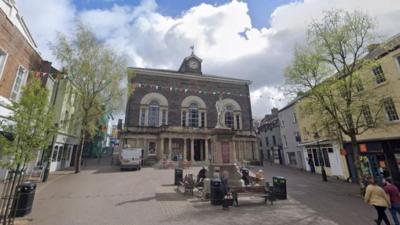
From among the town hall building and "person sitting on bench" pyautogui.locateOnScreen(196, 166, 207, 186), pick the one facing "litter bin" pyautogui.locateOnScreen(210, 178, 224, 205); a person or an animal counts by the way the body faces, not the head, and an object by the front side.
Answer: the town hall building

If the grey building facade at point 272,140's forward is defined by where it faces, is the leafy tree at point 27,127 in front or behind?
in front

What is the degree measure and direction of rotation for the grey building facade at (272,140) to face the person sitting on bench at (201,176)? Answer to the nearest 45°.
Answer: approximately 45° to its left

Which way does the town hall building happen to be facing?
toward the camera

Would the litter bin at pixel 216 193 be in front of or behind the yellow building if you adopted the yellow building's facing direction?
in front

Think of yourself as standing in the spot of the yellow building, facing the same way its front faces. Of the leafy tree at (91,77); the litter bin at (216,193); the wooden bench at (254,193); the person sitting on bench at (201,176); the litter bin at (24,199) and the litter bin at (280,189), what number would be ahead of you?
6

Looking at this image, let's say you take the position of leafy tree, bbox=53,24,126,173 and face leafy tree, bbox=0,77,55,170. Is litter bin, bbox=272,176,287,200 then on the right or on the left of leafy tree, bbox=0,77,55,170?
left

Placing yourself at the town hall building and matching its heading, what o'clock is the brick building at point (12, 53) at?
The brick building is roughly at 1 o'clock from the town hall building.

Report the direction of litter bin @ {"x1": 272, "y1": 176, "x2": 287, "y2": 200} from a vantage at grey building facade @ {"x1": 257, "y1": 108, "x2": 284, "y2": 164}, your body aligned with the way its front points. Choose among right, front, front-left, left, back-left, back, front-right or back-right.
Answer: front-left
